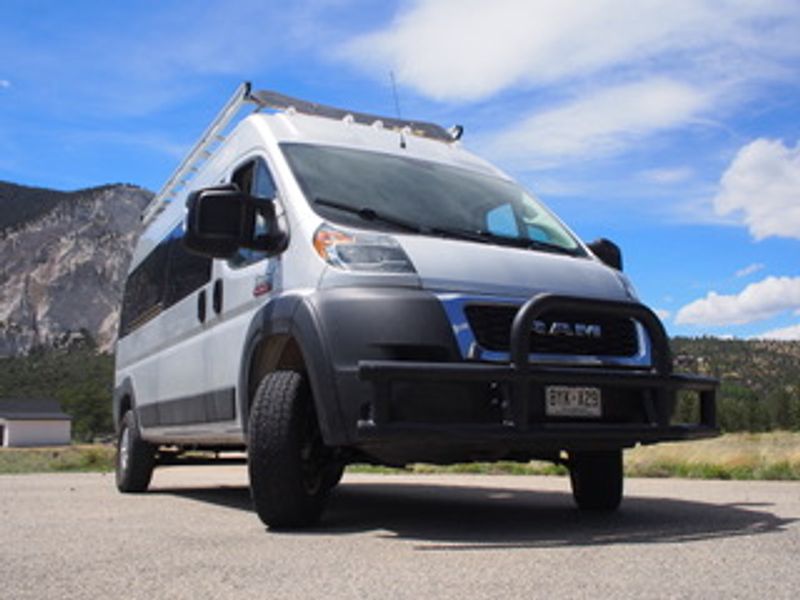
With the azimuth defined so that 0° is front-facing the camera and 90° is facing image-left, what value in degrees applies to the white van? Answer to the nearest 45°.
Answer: approximately 315°
